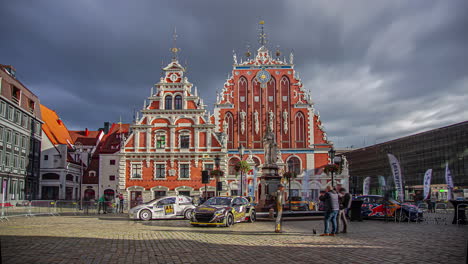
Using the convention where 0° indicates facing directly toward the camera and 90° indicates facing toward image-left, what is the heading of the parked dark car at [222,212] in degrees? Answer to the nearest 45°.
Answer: approximately 45°

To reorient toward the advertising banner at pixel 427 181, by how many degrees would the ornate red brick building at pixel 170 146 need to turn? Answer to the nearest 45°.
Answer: approximately 45° to its left

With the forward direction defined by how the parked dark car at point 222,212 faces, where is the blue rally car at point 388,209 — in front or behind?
behind

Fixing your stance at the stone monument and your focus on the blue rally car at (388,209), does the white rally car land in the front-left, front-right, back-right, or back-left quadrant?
back-right

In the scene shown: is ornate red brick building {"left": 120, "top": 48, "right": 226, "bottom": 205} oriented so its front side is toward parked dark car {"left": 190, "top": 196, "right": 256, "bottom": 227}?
yes

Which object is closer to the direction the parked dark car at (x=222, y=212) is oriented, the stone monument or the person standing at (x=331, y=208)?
the person standing

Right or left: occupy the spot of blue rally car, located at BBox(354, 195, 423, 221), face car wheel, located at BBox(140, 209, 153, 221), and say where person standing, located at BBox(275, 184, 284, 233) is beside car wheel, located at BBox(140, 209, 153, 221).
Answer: left

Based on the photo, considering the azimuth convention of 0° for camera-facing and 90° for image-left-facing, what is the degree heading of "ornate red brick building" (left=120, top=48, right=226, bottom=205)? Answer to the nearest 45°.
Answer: approximately 0°
